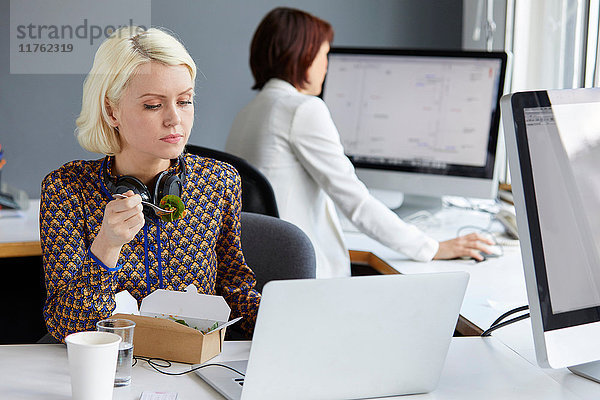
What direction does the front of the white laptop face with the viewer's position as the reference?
facing away from the viewer and to the left of the viewer

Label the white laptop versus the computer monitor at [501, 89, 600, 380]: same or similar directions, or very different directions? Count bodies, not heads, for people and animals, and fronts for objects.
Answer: very different directions

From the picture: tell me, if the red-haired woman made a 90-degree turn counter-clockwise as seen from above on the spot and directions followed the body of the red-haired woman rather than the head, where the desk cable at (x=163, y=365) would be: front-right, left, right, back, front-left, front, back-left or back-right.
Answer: back-left

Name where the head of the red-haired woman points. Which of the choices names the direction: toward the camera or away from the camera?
away from the camera

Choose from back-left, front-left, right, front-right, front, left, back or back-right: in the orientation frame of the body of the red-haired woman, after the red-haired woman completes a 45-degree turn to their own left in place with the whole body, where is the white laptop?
back

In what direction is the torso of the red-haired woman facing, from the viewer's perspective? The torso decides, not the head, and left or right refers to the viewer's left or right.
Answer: facing away from the viewer and to the right of the viewer
